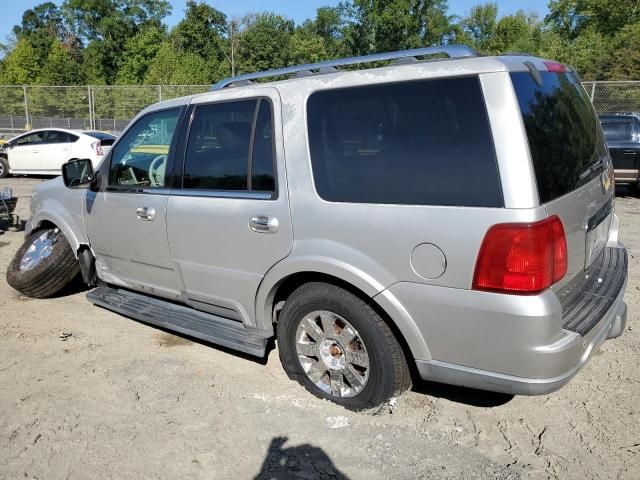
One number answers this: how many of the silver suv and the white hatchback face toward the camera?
0

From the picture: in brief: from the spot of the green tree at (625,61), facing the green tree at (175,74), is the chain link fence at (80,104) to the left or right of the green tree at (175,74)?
left

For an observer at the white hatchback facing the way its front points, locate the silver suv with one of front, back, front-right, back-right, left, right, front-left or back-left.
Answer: back-left

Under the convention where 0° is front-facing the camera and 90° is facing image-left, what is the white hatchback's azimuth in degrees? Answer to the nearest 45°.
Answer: approximately 135°

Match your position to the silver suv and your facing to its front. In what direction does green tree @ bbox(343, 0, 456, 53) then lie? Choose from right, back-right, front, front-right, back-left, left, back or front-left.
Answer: front-right

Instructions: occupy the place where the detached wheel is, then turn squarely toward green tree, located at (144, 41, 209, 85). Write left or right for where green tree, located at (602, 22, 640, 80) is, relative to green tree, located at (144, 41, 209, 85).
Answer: right

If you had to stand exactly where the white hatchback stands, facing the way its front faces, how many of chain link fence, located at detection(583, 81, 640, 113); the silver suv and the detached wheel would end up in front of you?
0

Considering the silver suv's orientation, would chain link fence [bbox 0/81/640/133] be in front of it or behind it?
in front

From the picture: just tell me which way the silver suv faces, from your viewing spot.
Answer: facing away from the viewer and to the left of the viewer

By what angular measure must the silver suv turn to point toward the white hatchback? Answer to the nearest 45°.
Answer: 0° — it already faces it

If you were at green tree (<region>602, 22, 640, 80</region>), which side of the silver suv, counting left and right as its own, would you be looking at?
right

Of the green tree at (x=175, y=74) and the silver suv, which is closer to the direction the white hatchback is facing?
the green tree

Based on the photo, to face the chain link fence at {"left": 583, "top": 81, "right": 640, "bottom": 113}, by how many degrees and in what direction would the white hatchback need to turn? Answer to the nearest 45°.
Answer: approximately 135° to its right

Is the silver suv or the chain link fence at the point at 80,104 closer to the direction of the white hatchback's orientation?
the chain link fence

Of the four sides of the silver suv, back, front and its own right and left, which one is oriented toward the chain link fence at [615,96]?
right

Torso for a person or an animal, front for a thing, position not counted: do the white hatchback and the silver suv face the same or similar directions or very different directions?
same or similar directions

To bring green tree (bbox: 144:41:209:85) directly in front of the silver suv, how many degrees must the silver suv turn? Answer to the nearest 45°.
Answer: approximately 45° to its right
